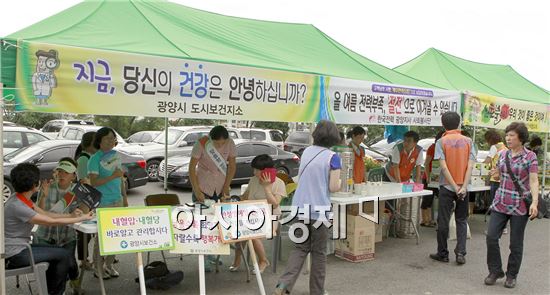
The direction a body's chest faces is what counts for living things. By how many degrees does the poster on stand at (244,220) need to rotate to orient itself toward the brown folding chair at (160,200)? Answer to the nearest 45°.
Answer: approximately 135° to its right

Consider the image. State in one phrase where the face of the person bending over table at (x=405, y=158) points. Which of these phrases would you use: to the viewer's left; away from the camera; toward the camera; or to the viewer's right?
toward the camera

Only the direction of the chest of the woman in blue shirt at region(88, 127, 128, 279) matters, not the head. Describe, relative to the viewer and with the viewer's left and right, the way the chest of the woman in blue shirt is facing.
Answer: facing the viewer and to the right of the viewer

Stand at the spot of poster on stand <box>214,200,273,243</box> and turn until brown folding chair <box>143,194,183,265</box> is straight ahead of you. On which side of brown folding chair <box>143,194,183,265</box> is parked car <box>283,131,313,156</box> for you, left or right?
right

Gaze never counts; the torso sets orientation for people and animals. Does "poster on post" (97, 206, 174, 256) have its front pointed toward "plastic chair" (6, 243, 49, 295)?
no

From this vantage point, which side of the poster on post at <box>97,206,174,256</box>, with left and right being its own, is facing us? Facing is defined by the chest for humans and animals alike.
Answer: front

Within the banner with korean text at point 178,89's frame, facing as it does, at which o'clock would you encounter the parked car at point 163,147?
The parked car is roughly at 7 o'clock from the banner with korean text.

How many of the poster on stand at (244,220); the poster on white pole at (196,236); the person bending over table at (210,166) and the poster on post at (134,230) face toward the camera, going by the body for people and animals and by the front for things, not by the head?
4

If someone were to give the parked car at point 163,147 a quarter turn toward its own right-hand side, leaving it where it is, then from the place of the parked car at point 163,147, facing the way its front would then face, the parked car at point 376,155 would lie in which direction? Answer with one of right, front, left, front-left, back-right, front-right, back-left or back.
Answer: back-right

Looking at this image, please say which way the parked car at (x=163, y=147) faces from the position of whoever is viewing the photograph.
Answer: facing the viewer and to the left of the viewer

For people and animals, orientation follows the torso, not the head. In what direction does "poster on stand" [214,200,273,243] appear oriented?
toward the camera

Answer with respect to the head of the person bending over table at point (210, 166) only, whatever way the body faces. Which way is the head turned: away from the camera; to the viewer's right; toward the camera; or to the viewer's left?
toward the camera

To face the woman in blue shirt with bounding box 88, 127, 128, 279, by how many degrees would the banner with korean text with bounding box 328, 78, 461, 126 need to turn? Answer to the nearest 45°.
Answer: approximately 90° to its right

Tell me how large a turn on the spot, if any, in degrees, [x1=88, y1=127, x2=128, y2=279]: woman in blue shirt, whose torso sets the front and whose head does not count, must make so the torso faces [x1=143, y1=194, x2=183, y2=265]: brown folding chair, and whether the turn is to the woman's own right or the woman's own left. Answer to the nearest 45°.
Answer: approximately 45° to the woman's own left

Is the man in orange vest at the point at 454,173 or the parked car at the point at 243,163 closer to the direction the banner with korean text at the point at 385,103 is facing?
the man in orange vest
